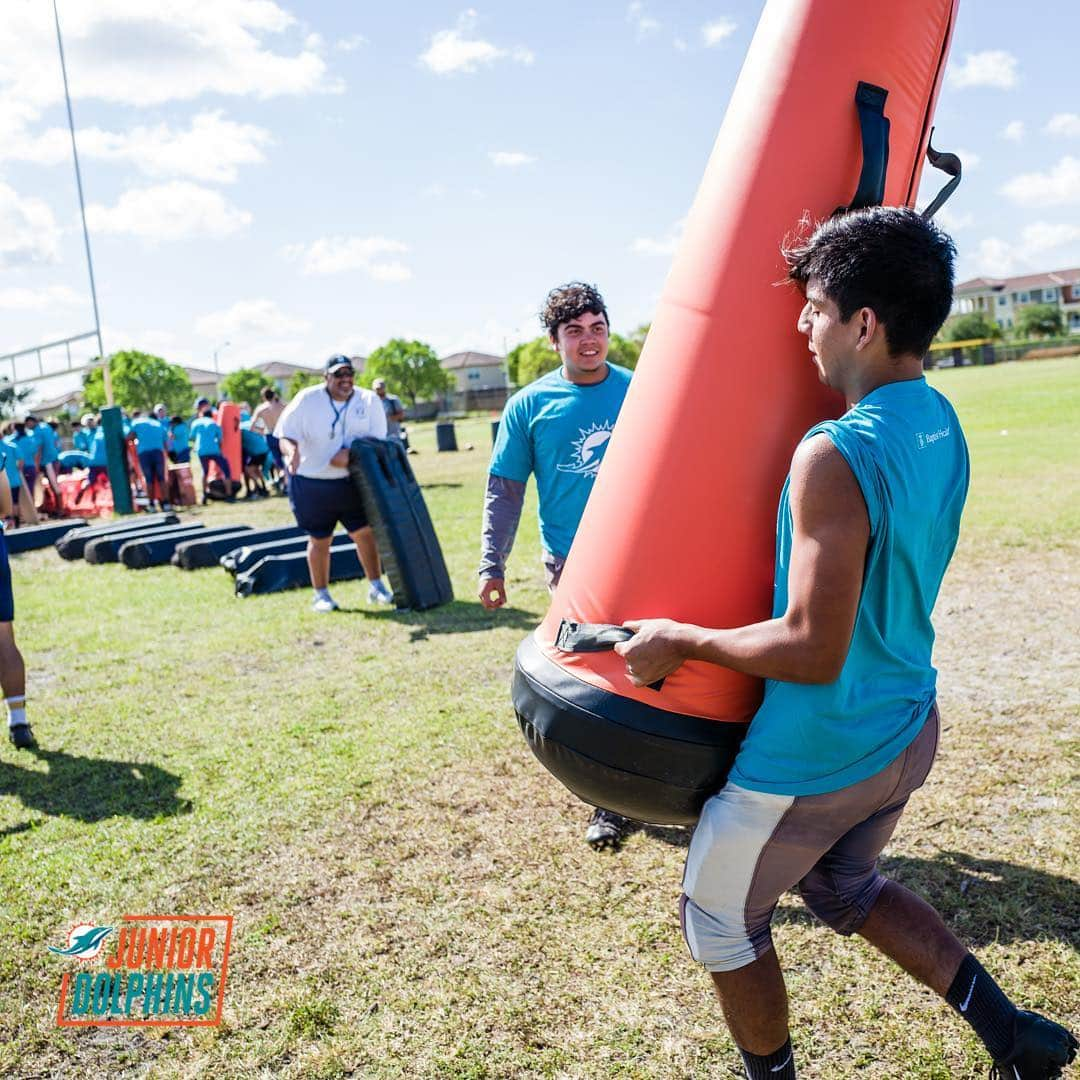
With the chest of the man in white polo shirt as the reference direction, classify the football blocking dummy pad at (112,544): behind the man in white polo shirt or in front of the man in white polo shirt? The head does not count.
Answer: behind

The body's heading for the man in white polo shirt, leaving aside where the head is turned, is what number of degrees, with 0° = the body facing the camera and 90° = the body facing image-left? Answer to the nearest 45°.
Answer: approximately 0°

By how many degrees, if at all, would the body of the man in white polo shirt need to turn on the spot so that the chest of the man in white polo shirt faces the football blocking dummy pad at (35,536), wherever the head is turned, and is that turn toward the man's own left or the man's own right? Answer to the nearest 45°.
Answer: approximately 135° to the man's own right

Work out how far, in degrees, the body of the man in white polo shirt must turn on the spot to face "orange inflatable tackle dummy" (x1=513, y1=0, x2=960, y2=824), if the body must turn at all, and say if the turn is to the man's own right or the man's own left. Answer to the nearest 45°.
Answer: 0° — they already face it

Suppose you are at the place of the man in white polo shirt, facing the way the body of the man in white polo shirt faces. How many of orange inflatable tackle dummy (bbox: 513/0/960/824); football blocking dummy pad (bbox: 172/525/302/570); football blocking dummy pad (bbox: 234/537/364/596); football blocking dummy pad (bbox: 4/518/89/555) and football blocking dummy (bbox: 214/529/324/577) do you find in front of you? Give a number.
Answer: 1

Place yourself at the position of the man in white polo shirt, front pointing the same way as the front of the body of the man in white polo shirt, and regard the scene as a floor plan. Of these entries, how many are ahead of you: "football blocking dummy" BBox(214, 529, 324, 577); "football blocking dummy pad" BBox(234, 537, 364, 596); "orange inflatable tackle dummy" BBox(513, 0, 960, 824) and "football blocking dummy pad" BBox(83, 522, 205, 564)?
1

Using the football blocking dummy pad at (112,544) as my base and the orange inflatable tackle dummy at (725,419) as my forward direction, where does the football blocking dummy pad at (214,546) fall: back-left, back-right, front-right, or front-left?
front-left

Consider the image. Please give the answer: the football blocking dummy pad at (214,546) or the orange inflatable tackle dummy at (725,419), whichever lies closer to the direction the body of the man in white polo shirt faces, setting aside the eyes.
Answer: the orange inflatable tackle dummy

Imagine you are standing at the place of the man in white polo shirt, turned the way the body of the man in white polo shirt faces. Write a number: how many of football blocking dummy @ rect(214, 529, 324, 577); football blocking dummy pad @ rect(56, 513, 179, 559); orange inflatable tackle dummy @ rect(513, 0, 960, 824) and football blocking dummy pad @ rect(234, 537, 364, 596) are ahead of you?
1

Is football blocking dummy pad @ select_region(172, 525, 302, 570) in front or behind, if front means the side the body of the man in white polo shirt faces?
behind
